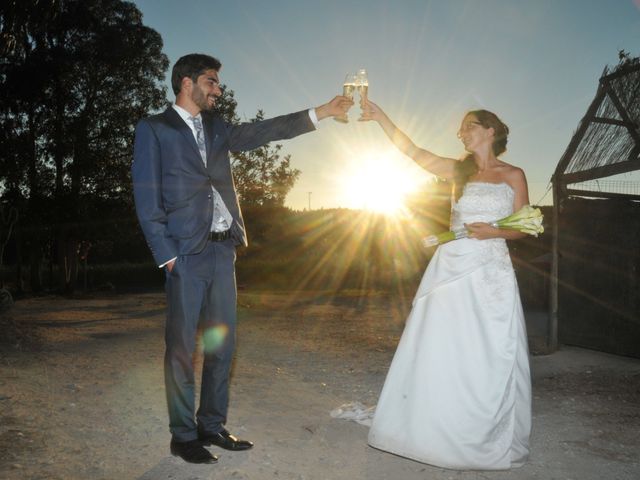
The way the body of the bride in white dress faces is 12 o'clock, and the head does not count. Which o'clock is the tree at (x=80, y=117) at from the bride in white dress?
The tree is roughly at 3 o'clock from the bride in white dress.

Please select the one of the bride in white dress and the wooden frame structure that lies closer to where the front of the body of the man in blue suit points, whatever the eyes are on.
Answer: the bride in white dress

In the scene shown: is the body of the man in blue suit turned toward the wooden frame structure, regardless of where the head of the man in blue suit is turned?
no

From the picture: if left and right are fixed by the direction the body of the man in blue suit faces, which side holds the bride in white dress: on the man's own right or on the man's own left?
on the man's own left

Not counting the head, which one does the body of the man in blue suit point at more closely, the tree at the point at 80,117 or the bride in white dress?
the bride in white dress

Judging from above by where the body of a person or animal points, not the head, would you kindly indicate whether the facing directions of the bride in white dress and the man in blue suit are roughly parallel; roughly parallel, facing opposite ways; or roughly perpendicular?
roughly perpendicular

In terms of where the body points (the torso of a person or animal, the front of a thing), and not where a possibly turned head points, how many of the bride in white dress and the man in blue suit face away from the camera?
0

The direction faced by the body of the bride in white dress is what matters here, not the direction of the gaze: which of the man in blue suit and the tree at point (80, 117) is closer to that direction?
the man in blue suit

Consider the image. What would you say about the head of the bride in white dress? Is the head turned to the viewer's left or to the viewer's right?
to the viewer's left

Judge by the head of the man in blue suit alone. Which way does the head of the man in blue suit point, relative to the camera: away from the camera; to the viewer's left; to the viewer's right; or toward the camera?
to the viewer's right

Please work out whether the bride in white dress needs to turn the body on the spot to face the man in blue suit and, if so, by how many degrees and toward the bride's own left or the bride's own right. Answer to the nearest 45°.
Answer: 0° — they already face them

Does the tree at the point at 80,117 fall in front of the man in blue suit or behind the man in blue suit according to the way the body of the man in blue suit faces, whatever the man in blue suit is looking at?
behind

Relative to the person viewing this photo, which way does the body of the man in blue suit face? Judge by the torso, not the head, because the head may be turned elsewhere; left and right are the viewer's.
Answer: facing the viewer and to the right of the viewer

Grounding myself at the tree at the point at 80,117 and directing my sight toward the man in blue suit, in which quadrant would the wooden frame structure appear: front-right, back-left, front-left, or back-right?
front-left

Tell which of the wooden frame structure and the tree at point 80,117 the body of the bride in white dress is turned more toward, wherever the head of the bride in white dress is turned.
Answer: the tree

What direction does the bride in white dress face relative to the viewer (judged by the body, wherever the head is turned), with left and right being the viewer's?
facing the viewer and to the left of the viewer
